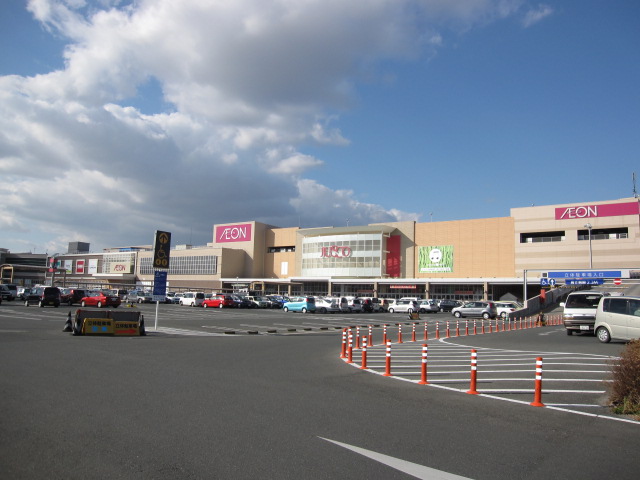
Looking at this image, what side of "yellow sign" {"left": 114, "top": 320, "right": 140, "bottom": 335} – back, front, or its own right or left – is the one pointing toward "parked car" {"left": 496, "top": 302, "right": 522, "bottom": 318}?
left

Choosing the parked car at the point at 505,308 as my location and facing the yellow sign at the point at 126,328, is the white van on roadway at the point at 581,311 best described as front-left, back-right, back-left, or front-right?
front-left

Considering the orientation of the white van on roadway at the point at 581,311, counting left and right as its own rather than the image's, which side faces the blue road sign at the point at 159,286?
right

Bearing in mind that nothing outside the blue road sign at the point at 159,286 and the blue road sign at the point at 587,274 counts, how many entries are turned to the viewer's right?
0

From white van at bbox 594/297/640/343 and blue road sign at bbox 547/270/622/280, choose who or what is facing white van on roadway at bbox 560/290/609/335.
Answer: the blue road sign

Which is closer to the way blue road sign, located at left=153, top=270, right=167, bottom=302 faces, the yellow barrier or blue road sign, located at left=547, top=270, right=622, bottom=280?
the yellow barrier

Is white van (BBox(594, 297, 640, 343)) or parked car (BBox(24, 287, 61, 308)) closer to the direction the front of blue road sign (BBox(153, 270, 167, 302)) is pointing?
the white van

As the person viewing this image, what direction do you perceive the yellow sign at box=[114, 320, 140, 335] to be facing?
facing the viewer

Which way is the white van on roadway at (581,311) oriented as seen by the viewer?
toward the camera

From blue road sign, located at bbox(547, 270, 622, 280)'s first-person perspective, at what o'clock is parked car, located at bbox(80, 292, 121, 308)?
The parked car is roughly at 2 o'clock from the blue road sign.

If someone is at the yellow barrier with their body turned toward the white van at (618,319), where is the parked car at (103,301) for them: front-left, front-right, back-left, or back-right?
back-left
